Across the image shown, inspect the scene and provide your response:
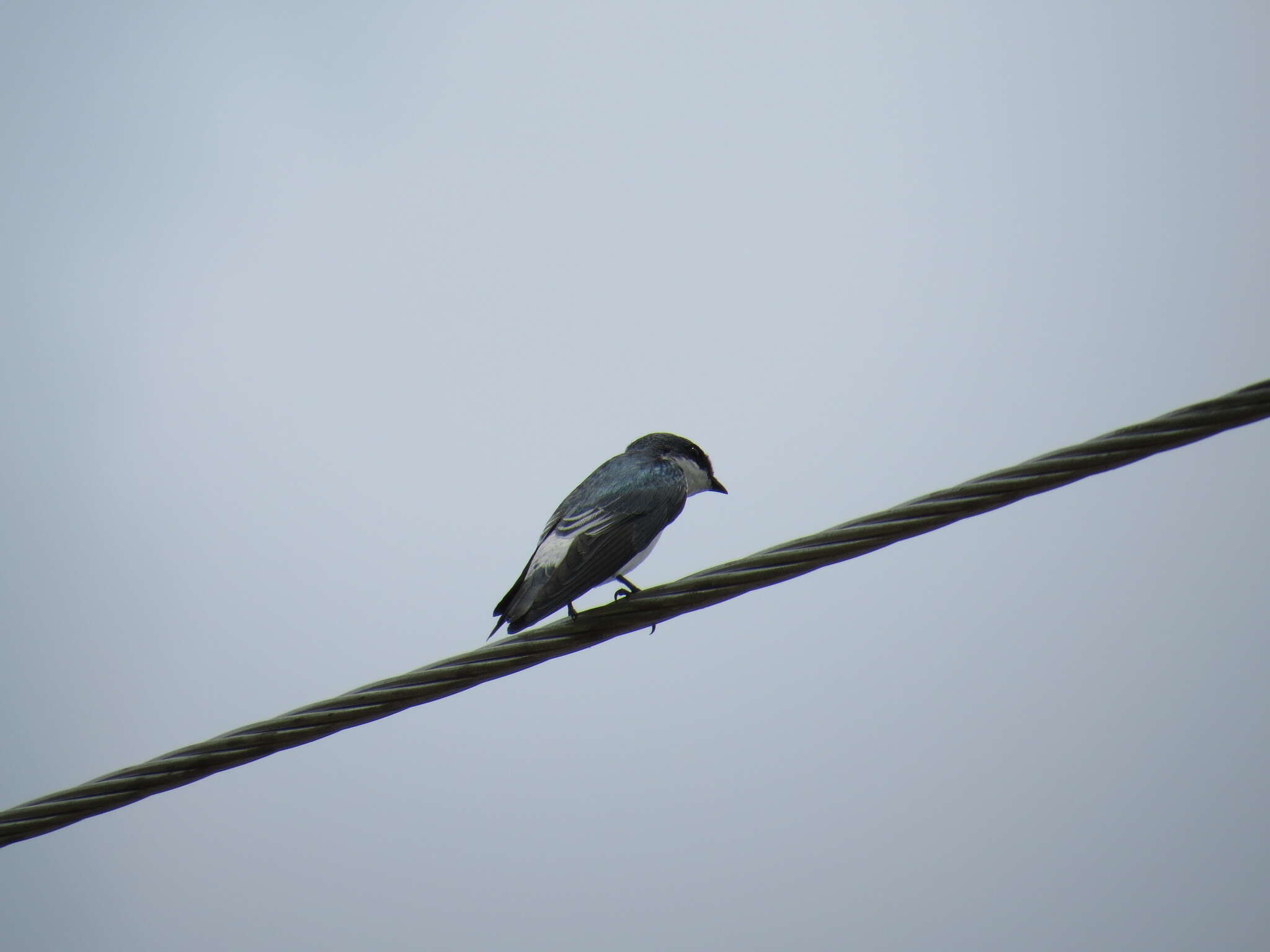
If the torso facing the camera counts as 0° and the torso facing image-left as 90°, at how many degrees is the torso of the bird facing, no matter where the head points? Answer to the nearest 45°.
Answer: approximately 225°
